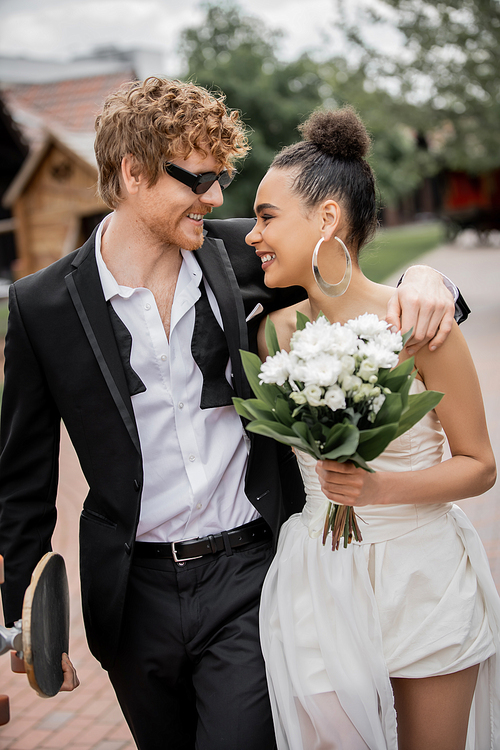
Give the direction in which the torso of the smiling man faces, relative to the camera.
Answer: toward the camera

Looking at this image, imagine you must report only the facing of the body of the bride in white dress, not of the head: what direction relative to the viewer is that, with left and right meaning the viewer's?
facing the viewer and to the left of the viewer

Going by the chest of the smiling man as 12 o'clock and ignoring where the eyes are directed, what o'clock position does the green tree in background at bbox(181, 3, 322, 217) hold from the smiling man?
The green tree in background is roughly at 6 o'clock from the smiling man.

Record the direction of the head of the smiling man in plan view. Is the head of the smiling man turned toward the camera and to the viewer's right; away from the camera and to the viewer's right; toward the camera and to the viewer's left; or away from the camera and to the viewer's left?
toward the camera and to the viewer's right

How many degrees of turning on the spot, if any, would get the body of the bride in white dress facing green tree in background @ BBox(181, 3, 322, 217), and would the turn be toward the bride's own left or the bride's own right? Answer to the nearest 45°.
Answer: approximately 135° to the bride's own right

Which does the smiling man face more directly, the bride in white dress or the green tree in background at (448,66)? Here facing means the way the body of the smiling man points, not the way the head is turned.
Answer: the bride in white dress

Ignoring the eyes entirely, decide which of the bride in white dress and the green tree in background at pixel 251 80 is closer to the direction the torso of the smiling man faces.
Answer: the bride in white dress

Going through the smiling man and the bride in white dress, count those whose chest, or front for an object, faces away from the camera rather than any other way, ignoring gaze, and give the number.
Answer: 0

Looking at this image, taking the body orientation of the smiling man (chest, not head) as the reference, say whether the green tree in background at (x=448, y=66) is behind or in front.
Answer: behind

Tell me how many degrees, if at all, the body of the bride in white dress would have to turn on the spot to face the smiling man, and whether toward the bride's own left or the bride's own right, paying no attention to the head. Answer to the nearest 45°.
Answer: approximately 90° to the bride's own right

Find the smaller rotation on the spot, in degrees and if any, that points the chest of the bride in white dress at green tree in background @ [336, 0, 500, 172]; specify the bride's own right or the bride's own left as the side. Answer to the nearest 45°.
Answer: approximately 135° to the bride's own right
